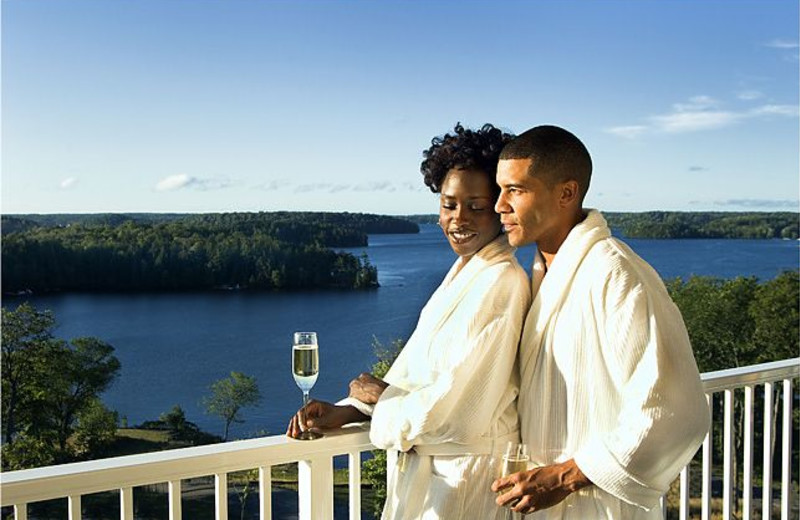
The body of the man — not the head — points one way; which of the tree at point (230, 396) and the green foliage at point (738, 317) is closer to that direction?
the tree

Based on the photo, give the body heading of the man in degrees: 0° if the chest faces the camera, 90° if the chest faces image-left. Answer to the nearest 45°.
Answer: approximately 90°

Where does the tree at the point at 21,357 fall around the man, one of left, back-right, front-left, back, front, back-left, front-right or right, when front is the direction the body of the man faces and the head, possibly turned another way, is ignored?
front-right

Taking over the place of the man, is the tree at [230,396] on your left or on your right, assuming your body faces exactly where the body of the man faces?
on your right

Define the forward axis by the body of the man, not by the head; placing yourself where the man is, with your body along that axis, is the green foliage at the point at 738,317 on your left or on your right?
on your right
